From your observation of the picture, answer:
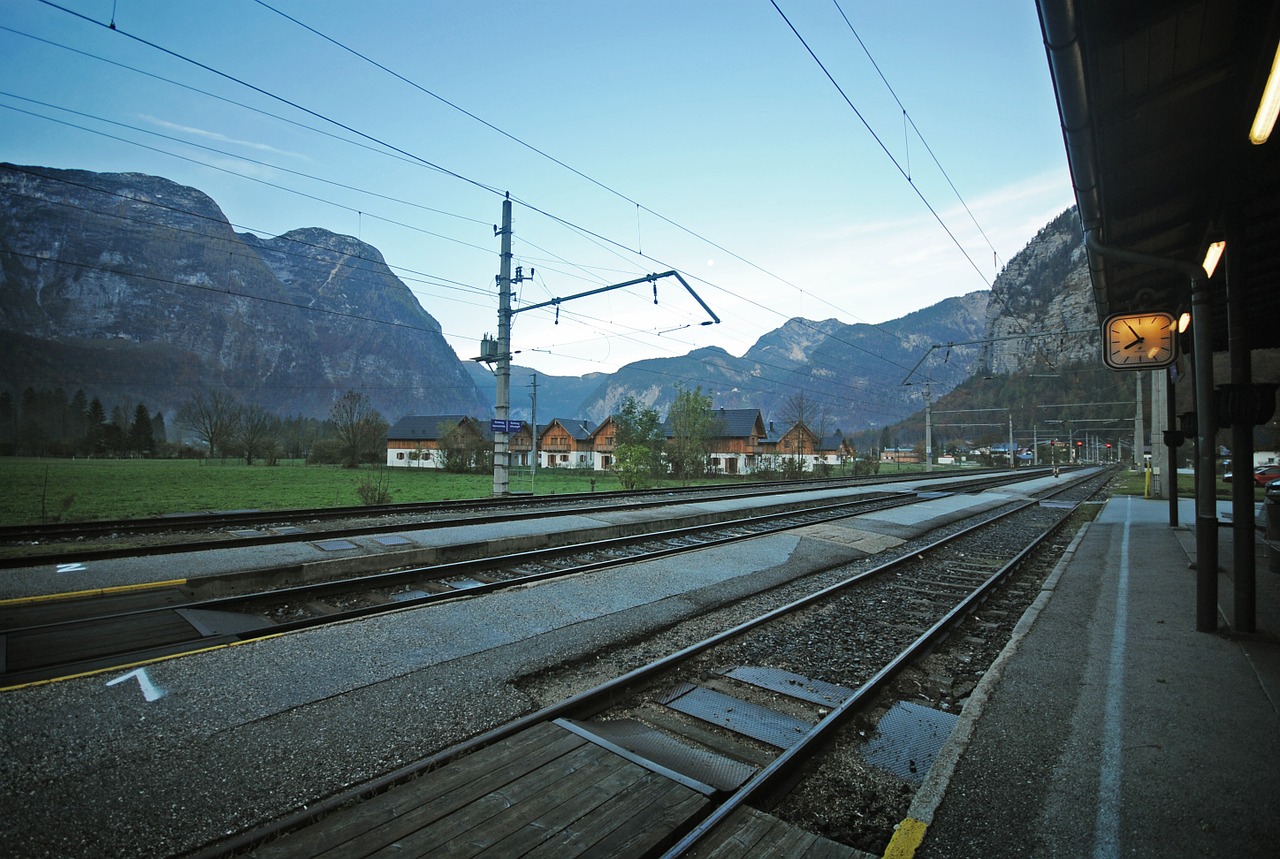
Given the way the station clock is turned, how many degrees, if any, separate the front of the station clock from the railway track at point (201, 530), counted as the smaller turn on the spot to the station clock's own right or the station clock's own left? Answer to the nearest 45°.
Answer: approximately 90° to the station clock's own right

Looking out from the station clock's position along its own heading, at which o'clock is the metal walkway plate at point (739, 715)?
The metal walkway plate is roughly at 1 o'clock from the station clock.

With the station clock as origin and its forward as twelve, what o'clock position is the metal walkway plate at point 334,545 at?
The metal walkway plate is roughly at 2 o'clock from the station clock.

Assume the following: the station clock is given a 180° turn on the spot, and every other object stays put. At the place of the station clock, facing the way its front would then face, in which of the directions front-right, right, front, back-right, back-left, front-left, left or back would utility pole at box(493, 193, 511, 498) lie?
left

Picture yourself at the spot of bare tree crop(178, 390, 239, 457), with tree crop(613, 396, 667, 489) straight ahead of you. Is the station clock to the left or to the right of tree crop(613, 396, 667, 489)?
right

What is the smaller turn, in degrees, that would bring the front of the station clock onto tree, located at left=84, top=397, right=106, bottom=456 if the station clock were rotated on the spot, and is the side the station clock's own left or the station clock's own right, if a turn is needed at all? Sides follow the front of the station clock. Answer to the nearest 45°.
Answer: approximately 90° to the station clock's own right

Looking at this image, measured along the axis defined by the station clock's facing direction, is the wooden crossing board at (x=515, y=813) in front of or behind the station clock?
in front

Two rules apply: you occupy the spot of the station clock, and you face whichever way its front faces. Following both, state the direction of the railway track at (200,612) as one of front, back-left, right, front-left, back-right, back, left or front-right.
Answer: front-right

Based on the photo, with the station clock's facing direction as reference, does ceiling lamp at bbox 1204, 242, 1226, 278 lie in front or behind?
in front

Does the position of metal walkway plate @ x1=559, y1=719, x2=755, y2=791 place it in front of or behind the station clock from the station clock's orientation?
in front

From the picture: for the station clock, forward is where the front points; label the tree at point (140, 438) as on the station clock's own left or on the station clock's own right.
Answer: on the station clock's own right

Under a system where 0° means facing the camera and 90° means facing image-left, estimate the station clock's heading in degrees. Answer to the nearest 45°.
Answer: approximately 0°

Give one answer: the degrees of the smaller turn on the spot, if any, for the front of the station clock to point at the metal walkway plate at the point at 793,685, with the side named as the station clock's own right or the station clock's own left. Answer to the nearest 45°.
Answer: approximately 45° to the station clock's own right
